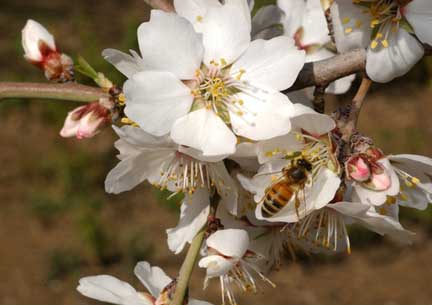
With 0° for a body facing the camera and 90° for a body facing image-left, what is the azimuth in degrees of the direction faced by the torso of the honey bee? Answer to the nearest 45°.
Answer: approximately 225°
